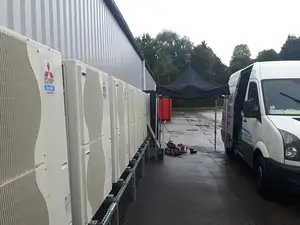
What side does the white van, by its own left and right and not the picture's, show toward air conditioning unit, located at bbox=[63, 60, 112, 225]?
right

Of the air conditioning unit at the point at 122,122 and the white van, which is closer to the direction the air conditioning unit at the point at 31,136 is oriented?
the white van

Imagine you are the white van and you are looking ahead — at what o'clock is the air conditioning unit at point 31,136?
The air conditioning unit is roughly at 2 o'clock from the white van.

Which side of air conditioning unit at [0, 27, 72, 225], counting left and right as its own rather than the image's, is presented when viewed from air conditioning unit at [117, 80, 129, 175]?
left

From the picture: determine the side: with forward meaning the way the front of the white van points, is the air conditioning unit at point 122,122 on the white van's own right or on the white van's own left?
on the white van's own right

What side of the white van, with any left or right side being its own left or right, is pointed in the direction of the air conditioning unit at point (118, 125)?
right

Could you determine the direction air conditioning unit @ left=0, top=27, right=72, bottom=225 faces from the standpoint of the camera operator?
facing the viewer and to the right of the viewer

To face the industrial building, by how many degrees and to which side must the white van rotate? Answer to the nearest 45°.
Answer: approximately 90° to its right

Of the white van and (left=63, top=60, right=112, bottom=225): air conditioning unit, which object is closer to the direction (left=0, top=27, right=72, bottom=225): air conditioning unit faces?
the white van

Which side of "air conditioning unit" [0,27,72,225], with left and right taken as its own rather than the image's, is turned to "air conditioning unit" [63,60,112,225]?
left

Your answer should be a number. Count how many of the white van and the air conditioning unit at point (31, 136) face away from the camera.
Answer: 0
